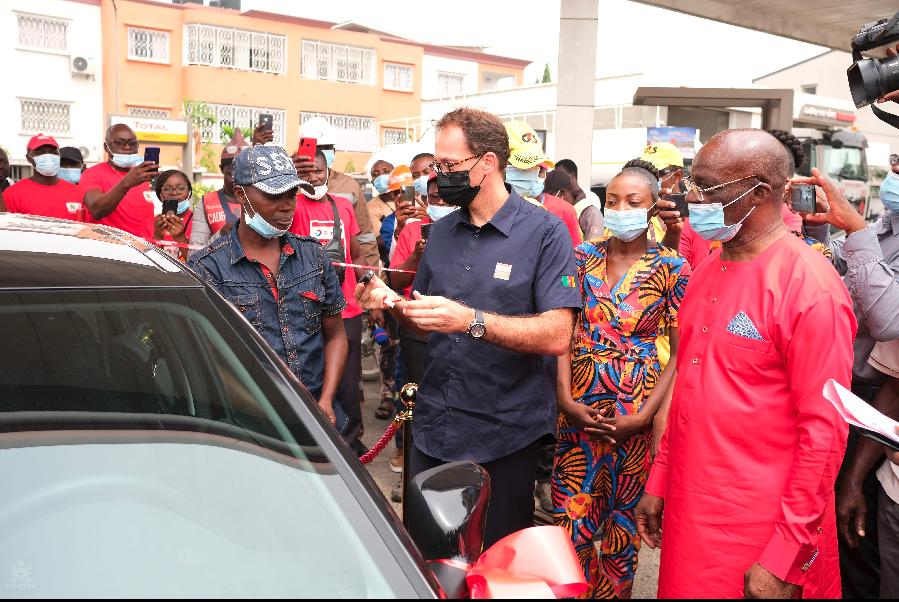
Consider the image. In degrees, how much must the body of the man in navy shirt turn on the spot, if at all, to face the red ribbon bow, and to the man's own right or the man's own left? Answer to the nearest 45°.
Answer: approximately 45° to the man's own left

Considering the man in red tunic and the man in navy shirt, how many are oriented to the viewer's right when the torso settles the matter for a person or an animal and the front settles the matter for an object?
0

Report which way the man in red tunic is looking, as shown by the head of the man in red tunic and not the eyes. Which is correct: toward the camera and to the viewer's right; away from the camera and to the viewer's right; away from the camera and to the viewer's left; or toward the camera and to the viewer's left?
toward the camera and to the viewer's left

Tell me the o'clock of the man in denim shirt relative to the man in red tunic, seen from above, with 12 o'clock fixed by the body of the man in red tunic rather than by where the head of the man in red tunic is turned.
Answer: The man in denim shirt is roughly at 2 o'clock from the man in red tunic.

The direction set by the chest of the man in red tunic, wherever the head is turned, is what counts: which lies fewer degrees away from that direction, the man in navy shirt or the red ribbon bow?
the red ribbon bow

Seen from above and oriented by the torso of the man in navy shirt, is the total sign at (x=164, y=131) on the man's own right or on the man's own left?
on the man's own right

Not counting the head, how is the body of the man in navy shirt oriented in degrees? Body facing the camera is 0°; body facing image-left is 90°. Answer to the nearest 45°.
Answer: approximately 45°

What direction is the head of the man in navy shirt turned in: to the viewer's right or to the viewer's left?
to the viewer's left

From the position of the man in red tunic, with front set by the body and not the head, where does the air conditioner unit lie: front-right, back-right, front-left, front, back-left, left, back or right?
right

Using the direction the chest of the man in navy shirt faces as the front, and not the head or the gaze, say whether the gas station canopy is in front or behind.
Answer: behind

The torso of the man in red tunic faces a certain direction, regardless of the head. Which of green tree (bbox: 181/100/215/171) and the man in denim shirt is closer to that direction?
the man in denim shirt

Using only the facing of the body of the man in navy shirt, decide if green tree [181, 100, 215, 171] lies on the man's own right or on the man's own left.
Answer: on the man's own right

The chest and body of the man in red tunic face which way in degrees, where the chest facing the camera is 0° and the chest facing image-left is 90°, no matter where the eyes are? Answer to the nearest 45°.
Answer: approximately 45°
